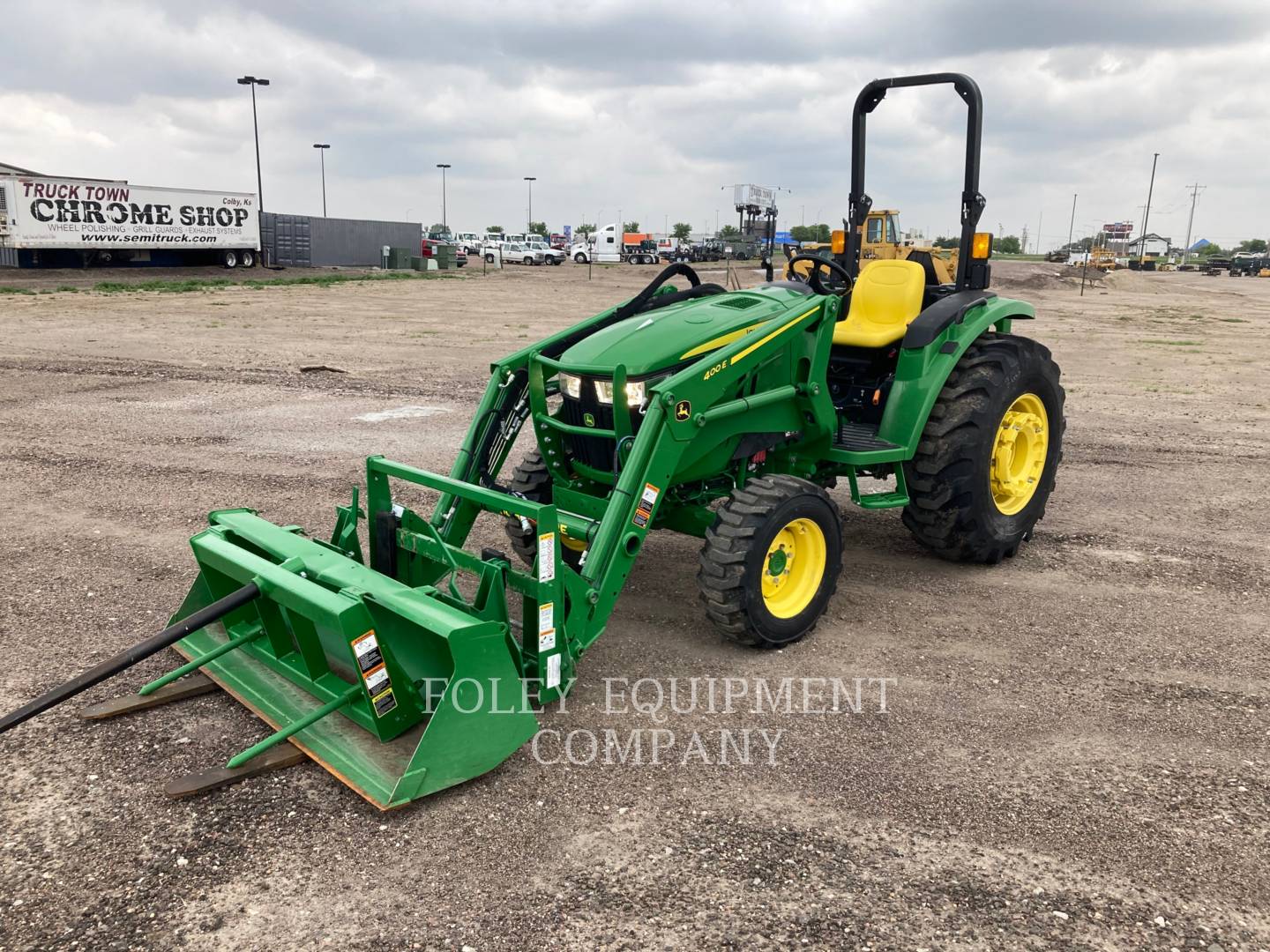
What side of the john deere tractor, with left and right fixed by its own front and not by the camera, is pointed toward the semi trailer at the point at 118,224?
right

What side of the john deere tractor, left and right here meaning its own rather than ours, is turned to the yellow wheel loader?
back

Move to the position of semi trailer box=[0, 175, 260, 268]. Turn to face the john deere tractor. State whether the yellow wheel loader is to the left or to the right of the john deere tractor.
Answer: left

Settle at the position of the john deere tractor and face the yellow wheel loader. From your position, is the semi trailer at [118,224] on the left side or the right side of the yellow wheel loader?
left

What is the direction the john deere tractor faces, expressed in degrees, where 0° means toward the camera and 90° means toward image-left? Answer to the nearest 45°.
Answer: approximately 45°
